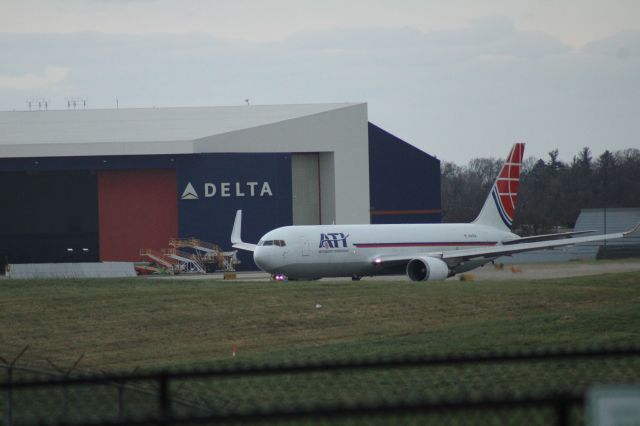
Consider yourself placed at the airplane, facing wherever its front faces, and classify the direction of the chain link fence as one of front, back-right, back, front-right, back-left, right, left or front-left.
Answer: front-left

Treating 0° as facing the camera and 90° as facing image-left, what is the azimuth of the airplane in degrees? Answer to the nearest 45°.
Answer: approximately 45°
